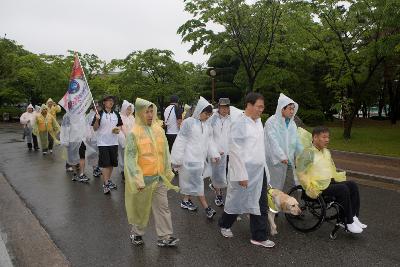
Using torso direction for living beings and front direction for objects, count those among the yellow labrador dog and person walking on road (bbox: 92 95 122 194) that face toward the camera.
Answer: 1

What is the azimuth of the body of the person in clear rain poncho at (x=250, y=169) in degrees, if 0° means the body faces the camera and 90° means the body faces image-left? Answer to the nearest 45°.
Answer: approximately 315°

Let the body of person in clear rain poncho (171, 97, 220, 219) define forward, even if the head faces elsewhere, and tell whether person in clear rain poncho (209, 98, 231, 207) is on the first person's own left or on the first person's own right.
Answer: on the first person's own left

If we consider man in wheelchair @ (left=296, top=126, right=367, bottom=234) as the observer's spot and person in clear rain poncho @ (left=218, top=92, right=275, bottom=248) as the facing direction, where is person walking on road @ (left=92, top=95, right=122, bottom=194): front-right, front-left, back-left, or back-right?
front-right

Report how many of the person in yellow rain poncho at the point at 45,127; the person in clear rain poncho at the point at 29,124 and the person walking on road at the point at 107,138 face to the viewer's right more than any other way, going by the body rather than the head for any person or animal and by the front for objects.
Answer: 0

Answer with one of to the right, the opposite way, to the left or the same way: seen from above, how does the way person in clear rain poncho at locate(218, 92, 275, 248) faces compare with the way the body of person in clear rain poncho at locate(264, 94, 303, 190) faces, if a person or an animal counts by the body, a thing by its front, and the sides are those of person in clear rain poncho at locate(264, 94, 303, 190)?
the same way

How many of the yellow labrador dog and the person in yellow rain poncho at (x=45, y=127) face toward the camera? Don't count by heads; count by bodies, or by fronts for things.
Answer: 1

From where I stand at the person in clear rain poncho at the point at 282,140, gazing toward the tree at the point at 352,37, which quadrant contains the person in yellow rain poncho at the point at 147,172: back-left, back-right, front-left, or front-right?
back-left

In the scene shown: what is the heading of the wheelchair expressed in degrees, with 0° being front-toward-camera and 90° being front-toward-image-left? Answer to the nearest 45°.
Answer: approximately 315°

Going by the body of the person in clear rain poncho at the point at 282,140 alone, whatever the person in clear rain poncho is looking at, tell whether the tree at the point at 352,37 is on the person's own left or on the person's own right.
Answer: on the person's own left

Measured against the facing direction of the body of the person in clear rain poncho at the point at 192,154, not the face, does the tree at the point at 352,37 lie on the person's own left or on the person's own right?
on the person's own left

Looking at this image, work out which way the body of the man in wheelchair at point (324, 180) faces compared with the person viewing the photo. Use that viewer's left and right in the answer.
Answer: facing the viewer and to the right of the viewer

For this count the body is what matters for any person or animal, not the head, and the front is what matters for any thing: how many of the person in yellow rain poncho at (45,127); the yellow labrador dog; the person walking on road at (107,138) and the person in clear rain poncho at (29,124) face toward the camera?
3

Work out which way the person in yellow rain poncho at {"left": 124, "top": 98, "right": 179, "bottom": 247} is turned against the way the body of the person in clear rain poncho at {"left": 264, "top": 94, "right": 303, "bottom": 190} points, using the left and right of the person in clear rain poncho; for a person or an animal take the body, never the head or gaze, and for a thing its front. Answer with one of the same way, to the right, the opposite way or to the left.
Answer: the same way

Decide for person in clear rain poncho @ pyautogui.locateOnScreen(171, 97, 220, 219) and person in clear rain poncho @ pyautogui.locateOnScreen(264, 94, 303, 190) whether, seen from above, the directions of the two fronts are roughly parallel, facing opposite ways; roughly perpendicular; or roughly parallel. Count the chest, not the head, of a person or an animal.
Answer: roughly parallel

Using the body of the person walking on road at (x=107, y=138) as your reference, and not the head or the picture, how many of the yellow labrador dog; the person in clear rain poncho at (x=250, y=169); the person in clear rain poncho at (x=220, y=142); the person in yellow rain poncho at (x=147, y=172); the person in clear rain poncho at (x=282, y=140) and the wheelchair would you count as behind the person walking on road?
0

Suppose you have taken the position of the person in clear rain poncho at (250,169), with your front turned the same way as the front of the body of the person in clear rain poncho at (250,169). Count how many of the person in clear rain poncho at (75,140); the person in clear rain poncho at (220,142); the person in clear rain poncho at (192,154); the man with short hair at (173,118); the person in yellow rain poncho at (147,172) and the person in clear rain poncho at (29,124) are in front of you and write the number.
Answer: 0

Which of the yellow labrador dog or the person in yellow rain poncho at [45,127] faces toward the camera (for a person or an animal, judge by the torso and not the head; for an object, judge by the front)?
the person in yellow rain poncho

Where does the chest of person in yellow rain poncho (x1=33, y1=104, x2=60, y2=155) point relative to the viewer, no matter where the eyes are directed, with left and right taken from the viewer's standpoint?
facing the viewer

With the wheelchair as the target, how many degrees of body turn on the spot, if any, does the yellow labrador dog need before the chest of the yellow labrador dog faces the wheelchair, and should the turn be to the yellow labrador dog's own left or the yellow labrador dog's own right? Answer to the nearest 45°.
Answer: approximately 45° to the yellow labrador dog's own left
